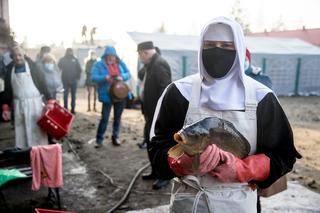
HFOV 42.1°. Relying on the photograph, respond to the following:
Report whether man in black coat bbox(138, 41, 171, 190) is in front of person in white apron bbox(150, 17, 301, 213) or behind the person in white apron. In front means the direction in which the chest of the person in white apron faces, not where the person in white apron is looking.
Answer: behind

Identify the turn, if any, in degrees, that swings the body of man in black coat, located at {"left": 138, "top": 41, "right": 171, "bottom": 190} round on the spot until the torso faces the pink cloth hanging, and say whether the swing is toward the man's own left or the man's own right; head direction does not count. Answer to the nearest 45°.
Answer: approximately 45° to the man's own left

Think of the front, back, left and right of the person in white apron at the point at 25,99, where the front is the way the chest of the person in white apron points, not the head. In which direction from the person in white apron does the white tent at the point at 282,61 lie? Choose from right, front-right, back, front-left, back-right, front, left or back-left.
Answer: back-left

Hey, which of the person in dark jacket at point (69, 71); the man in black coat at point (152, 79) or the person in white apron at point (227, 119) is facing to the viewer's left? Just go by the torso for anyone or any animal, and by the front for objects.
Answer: the man in black coat

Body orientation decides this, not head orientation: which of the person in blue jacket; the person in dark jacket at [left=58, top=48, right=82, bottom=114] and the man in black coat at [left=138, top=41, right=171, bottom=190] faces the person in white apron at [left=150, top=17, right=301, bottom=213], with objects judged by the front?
the person in blue jacket

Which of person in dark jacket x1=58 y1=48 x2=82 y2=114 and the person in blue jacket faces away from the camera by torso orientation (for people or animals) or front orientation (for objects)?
the person in dark jacket

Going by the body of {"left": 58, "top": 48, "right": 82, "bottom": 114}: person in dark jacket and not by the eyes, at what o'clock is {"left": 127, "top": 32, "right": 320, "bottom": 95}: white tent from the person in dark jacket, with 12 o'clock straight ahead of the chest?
The white tent is roughly at 2 o'clock from the person in dark jacket.

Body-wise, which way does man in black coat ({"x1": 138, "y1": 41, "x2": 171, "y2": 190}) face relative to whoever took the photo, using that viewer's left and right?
facing to the left of the viewer

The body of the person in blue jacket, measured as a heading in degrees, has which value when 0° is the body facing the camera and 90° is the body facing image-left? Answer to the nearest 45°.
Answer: approximately 0°

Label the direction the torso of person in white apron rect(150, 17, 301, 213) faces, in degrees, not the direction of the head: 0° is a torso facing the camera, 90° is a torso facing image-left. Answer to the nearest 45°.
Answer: approximately 0°

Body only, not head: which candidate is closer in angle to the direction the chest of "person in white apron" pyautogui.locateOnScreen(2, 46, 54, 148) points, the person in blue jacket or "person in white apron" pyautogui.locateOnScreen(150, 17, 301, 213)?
the person in white apron

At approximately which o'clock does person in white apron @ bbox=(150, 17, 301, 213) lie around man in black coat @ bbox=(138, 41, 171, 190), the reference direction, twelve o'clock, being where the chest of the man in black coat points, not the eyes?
The person in white apron is roughly at 9 o'clock from the man in black coat.
